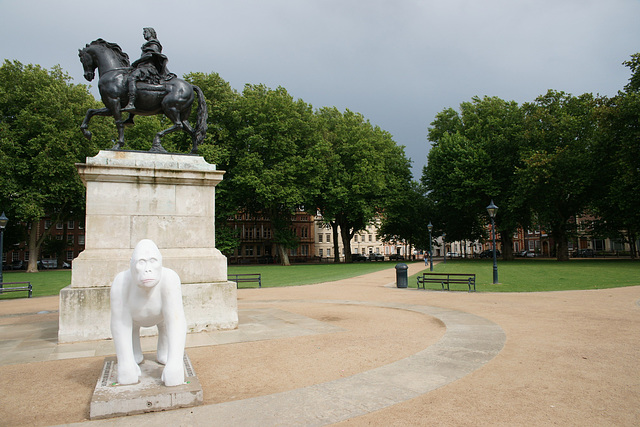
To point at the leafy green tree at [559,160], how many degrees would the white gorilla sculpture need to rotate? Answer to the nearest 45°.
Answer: approximately 135° to its left

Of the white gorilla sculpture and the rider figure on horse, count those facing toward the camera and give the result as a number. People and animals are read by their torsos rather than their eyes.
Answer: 1

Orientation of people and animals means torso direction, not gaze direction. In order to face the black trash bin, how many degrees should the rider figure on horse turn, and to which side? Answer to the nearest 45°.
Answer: approximately 135° to its right

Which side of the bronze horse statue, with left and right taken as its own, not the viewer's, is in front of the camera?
left

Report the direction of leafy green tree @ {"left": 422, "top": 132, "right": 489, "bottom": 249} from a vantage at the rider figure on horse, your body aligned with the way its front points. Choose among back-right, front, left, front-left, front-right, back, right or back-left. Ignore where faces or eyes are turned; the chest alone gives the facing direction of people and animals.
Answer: back-right

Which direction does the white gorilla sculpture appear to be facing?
toward the camera

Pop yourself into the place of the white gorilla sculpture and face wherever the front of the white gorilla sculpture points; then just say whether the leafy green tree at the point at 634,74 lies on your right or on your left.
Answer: on your left

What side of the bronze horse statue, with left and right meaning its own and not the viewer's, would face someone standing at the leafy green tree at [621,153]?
back

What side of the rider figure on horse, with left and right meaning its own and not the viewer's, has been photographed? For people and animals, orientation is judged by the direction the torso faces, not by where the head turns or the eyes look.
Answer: left

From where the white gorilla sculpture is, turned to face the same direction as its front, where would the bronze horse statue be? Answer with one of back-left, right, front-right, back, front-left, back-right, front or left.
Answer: back

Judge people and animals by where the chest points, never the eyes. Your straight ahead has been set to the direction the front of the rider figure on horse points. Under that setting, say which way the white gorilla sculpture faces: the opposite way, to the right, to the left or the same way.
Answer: to the left

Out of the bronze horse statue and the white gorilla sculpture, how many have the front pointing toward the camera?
1

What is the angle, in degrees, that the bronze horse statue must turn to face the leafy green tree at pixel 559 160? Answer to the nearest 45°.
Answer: approximately 135° to its right

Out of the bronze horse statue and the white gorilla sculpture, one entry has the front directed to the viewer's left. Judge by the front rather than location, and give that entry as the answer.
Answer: the bronze horse statue
